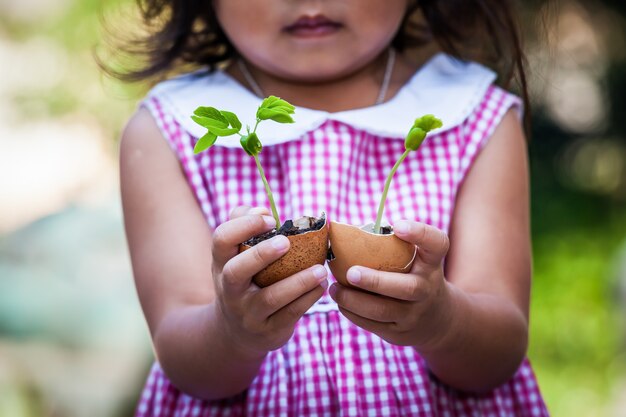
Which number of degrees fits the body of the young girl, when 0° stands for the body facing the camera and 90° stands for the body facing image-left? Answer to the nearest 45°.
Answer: approximately 0°

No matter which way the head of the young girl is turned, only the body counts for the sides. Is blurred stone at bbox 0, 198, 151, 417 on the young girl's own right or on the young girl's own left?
on the young girl's own right
